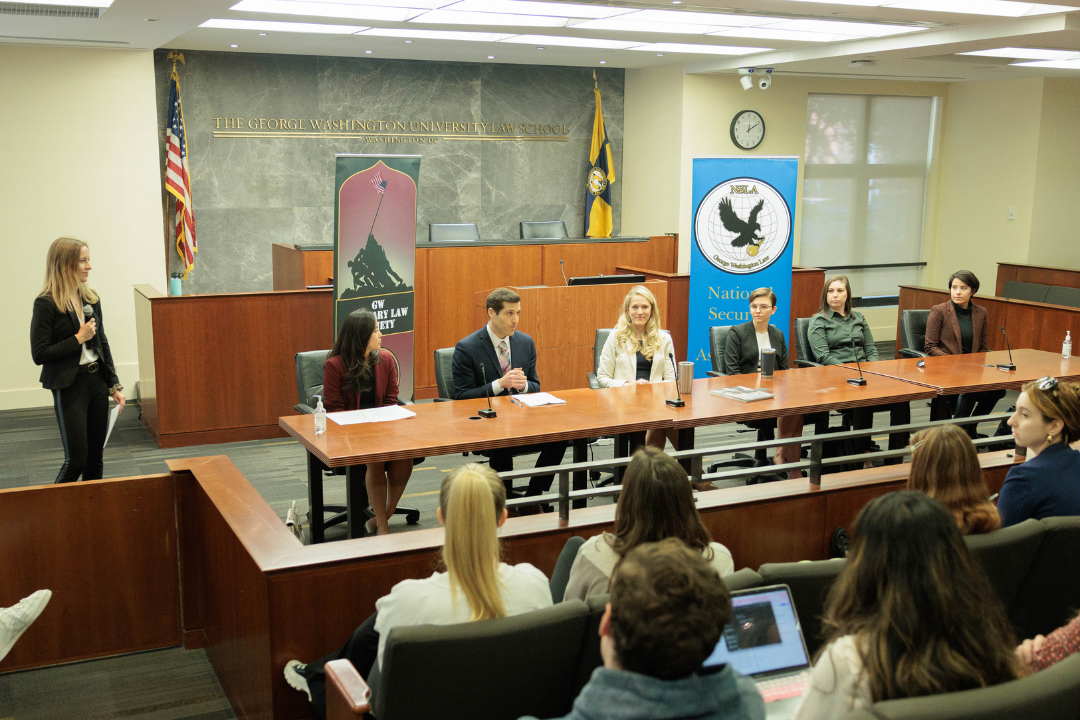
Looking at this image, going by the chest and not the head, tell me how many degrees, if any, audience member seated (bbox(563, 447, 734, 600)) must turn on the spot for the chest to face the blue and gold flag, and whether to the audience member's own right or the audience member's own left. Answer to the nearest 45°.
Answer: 0° — they already face it

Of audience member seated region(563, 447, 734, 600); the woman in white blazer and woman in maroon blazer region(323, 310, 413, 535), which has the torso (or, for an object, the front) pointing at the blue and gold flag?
the audience member seated

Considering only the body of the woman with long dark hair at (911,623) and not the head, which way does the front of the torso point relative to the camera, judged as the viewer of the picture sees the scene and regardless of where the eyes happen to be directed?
away from the camera

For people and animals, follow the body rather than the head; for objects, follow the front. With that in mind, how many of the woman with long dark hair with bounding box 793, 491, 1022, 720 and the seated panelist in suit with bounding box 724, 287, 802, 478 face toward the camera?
1

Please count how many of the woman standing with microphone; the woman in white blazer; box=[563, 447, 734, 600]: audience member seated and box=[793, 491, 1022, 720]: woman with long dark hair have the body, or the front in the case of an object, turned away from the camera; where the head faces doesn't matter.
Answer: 2

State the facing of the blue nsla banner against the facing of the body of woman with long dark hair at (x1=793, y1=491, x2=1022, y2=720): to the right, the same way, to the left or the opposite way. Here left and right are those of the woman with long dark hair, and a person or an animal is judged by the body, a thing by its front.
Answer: the opposite way

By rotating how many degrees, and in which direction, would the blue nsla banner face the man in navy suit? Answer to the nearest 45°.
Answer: approximately 45° to its right

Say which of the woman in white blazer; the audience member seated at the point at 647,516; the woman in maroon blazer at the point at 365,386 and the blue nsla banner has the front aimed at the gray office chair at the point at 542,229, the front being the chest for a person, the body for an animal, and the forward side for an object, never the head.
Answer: the audience member seated

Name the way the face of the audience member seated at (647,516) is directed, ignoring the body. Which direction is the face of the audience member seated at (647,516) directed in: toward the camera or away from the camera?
away from the camera

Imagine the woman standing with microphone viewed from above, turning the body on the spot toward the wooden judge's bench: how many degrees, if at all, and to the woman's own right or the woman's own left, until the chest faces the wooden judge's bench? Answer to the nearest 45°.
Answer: approximately 90° to the woman's own left

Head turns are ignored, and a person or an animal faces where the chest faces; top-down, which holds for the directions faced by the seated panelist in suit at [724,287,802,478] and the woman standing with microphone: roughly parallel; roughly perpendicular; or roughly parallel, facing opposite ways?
roughly perpendicular
